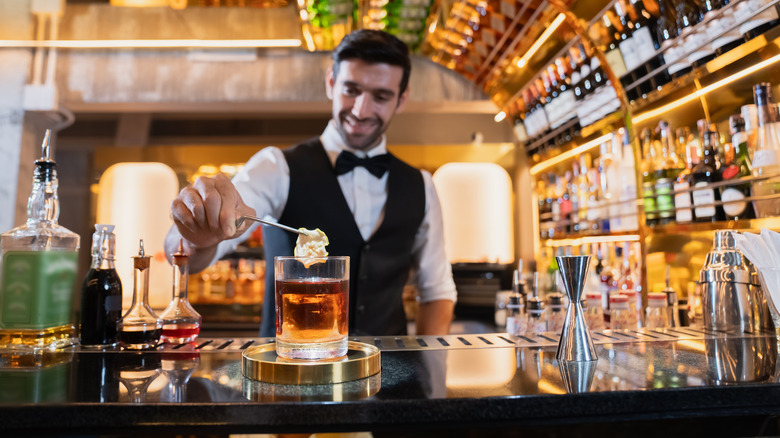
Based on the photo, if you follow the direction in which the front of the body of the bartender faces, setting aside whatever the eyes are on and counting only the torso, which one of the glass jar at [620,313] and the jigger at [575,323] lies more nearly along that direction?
the jigger

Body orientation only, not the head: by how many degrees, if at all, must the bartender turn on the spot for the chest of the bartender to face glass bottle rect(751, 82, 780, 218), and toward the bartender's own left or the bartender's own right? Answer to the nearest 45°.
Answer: approximately 45° to the bartender's own left

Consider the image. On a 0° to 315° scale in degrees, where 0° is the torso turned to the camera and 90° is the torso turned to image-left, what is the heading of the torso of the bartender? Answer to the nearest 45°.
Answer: approximately 0°

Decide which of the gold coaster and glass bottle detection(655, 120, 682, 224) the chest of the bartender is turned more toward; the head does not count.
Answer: the gold coaster

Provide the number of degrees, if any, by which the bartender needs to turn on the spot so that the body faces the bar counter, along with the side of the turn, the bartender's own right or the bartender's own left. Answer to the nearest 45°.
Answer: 0° — they already face it

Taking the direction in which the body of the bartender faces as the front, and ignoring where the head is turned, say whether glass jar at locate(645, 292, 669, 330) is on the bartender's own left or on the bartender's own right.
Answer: on the bartender's own left

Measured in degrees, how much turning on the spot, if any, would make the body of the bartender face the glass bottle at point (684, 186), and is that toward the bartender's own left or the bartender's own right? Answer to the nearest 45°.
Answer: approximately 90° to the bartender's own left
